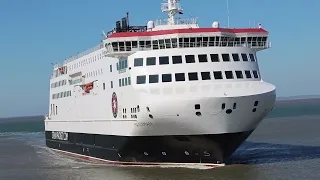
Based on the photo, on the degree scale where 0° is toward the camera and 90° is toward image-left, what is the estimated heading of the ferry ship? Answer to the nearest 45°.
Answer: approximately 315°
